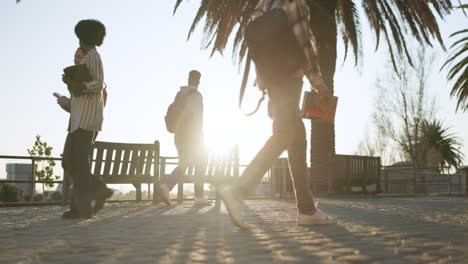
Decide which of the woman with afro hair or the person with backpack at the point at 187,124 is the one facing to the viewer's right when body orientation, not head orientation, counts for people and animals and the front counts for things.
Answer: the person with backpack

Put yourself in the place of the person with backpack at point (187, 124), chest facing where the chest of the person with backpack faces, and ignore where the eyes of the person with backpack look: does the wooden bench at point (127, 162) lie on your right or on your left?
on your left

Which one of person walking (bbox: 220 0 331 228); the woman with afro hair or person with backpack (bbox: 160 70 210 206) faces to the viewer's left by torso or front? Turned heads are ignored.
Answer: the woman with afro hair

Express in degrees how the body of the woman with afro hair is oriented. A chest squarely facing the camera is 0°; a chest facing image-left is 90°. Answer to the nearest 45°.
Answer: approximately 90°

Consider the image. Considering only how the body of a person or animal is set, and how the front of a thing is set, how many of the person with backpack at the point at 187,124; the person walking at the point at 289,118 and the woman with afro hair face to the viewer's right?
2

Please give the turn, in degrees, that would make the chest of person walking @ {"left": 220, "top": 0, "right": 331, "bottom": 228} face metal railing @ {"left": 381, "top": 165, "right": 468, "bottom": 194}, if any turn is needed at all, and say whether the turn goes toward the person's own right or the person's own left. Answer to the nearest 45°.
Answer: approximately 90° to the person's own left

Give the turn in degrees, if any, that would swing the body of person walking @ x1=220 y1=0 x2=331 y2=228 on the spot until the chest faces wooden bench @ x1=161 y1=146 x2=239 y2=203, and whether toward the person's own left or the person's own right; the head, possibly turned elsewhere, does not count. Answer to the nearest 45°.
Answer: approximately 90° to the person's own left

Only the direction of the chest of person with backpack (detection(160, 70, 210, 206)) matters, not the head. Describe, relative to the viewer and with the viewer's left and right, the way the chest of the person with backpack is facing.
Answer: facing to the right of the viewer
